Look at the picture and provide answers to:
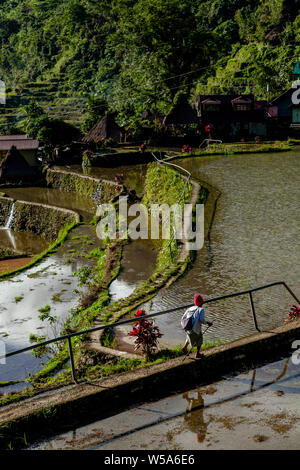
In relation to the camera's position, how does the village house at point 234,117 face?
facing the viewer

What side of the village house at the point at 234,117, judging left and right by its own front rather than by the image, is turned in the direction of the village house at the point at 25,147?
right

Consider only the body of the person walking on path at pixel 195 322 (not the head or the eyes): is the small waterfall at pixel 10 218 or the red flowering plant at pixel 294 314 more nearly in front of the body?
the red flowering plant

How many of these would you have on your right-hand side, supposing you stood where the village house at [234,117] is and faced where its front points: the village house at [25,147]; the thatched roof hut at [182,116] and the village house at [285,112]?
2

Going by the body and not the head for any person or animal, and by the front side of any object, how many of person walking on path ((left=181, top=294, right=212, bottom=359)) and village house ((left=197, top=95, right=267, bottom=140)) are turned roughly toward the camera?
1

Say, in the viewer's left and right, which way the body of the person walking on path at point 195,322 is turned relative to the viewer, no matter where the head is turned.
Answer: facing away from the viewer and to the right of the viewer

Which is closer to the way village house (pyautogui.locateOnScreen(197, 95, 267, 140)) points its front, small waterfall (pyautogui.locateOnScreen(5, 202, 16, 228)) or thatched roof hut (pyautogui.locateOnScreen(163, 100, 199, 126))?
the small waterfall

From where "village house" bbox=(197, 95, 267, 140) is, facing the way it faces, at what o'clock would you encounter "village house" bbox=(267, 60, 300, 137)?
"village house" bbox=(267, 60, 300, 137) is roughly at 8 o'clock from "village house" bbox=(197, 95, 267, 140).

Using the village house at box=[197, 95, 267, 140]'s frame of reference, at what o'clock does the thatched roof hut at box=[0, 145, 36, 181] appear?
The thatched roof hut is roughly at 2 o'clock from the village house.

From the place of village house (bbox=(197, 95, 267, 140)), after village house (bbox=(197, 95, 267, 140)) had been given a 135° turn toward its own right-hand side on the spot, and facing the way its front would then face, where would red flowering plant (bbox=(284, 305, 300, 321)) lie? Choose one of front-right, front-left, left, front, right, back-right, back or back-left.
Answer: back-left

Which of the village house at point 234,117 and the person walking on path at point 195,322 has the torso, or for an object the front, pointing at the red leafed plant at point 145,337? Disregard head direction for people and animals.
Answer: the village house

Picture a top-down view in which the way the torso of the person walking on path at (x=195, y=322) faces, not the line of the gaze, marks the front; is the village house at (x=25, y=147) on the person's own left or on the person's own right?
on the person's own left

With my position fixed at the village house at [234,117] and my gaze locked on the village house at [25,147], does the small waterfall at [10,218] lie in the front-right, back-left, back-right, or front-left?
front-left

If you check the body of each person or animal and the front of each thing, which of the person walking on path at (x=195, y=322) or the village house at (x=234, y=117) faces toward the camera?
the village house

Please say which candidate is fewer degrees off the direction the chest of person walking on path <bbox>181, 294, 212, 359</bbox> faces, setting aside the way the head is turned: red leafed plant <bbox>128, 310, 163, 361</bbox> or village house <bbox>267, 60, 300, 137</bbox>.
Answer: the village house

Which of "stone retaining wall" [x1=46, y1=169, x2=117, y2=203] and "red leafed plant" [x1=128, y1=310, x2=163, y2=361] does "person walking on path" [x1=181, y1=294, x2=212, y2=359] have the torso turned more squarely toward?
the stone retaining wall

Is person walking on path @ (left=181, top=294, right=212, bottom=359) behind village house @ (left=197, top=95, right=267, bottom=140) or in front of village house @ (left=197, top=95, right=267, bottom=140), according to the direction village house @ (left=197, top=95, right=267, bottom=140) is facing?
in front

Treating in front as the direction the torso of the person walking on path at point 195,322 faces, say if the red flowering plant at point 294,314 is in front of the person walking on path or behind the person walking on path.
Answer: in front
